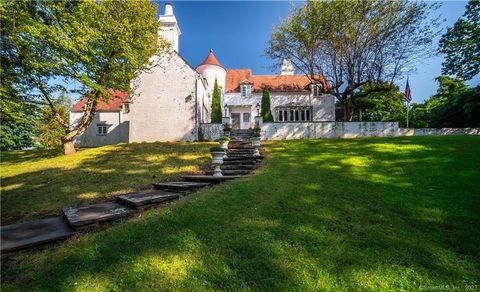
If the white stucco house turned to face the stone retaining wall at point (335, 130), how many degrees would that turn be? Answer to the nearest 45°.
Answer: approximately 45° to its left

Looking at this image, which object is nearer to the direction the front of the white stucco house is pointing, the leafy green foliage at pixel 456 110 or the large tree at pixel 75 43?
the large tree

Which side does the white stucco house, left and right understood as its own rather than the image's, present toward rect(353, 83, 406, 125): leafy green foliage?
left

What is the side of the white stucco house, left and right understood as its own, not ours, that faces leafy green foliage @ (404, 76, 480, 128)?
left

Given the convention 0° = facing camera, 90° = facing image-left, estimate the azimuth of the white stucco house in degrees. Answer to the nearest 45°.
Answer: approximately 0°
